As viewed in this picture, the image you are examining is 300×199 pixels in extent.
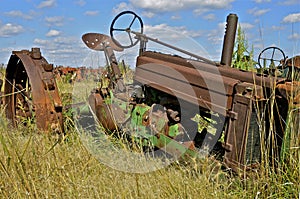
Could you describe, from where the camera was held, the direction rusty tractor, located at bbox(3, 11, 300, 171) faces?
facing the viewer and to the right of the viewer
